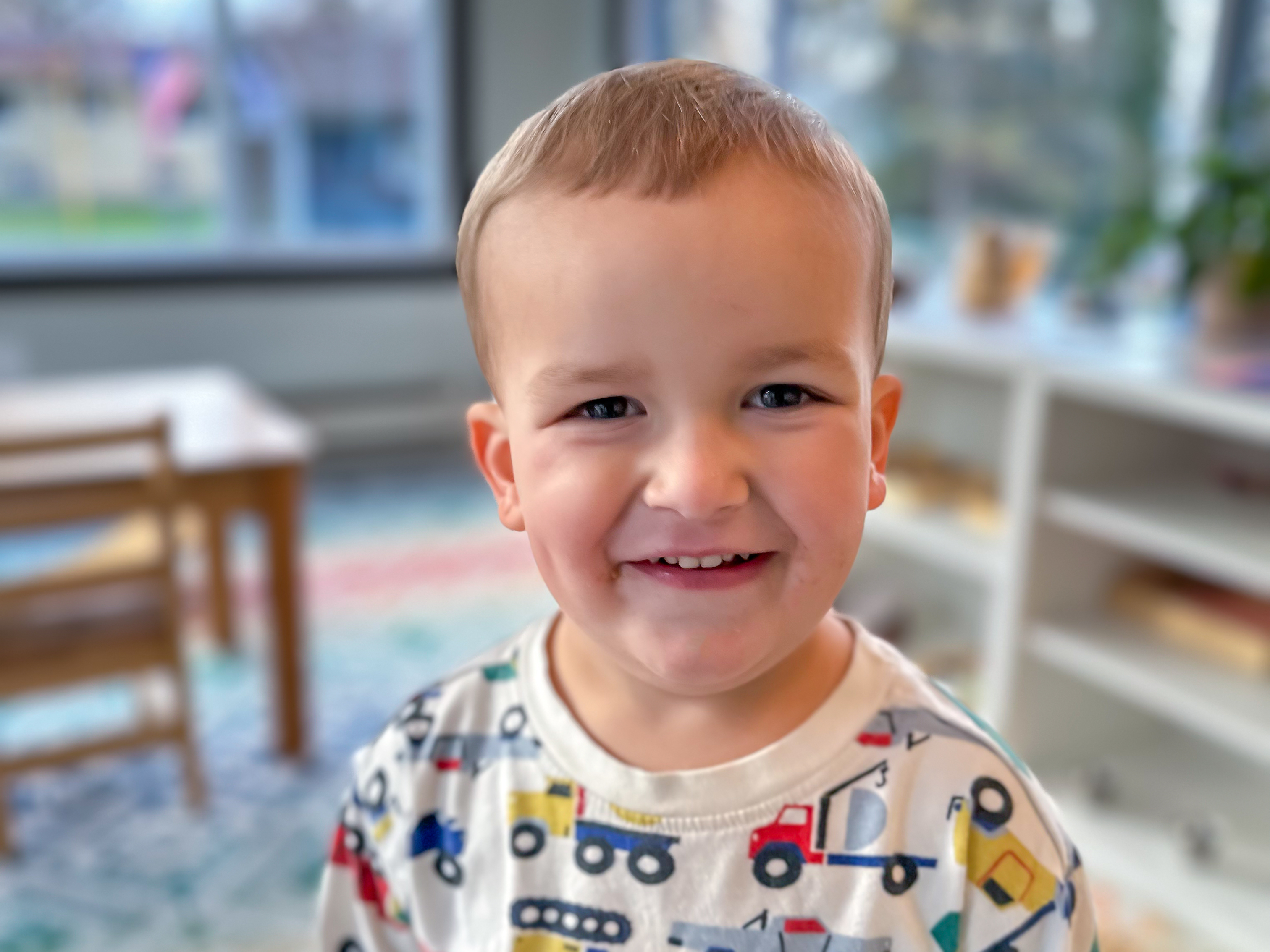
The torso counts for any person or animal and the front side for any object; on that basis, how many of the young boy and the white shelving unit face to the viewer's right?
0

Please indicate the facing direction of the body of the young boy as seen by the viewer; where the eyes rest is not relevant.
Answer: toward the camera

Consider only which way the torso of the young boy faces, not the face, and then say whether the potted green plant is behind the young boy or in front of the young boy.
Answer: behind

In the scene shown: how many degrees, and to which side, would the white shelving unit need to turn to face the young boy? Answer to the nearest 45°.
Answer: approximately 45° to its left

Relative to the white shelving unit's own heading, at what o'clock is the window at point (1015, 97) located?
The window is roughly at 4 o'clock from the white shelving unit.

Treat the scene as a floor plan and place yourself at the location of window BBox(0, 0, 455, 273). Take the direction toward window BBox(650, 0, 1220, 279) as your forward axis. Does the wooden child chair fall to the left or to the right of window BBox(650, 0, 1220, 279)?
right

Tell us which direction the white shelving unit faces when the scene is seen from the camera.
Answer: facing the viewer and to the left of the viewer
